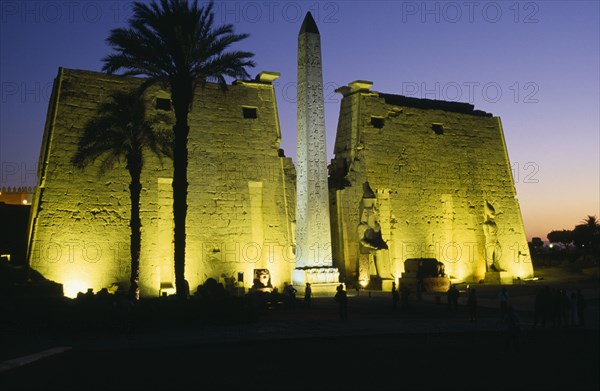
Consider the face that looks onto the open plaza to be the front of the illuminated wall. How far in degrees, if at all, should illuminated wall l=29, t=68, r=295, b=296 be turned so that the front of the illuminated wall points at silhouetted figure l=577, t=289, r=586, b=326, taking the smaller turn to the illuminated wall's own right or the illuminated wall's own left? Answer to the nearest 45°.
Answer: approximately 45° to the illuminated wall's own left

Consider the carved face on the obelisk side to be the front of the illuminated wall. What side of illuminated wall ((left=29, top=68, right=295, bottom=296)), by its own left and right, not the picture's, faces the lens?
front

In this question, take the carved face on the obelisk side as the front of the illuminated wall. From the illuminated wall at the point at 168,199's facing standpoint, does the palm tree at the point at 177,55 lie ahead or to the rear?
ahead

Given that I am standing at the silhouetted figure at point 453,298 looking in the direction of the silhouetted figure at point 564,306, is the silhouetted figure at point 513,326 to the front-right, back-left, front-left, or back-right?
front-right

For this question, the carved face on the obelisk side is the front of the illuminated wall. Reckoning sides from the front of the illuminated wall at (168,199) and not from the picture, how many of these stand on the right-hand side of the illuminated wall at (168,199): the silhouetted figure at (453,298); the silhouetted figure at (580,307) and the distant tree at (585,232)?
0

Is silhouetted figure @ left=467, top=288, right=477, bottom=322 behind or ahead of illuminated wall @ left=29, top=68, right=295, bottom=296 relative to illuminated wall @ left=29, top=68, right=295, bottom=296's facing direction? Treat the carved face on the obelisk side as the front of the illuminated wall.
ahead

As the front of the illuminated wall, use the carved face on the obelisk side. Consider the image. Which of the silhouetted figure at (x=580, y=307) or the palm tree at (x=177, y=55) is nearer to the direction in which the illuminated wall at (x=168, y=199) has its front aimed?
the palm tree

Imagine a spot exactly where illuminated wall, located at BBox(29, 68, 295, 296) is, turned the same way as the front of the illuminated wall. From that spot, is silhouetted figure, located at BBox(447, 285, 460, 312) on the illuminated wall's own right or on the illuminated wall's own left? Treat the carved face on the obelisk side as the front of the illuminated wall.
on the illuminated wall's own left

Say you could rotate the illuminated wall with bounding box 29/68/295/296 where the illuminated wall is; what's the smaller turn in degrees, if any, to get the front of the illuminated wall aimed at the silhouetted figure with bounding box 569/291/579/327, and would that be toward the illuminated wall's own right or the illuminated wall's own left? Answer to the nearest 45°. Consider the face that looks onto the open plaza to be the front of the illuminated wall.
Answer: approximately 45° to the illuminated wall's own left

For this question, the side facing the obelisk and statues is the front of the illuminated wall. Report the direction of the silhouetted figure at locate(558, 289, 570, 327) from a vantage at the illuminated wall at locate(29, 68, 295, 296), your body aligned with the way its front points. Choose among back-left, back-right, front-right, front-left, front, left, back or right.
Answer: front-left

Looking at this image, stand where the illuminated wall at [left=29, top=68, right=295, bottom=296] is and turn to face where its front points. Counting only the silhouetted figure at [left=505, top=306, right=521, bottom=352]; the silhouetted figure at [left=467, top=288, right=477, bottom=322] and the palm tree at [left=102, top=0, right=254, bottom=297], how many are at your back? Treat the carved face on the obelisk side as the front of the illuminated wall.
0

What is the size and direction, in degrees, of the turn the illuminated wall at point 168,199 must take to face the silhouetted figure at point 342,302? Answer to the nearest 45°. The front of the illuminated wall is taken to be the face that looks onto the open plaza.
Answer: approximately 45° to its left
